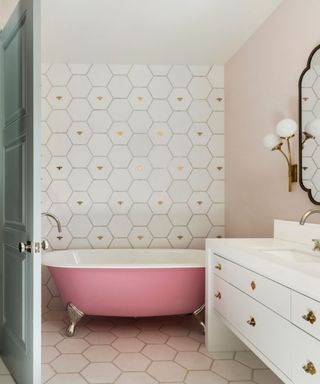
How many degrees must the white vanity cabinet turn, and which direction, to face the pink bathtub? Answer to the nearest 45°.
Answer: approximately 90° to its right

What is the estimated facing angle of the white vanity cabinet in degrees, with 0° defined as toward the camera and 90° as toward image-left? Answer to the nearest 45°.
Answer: approximately 45°
